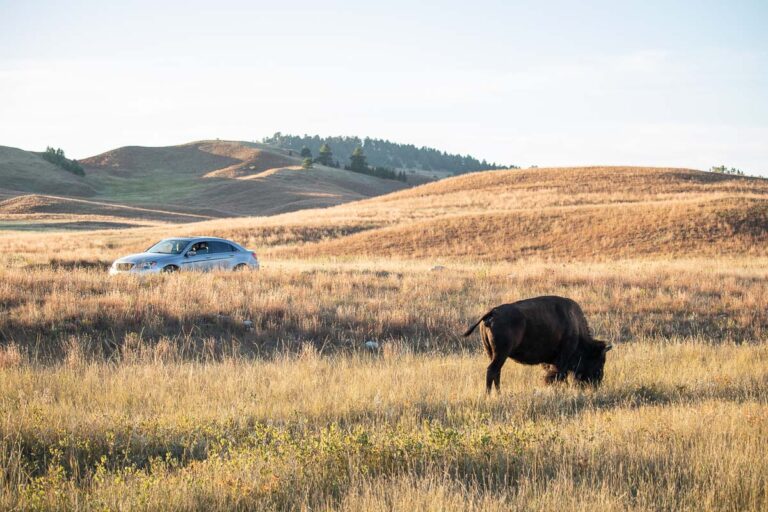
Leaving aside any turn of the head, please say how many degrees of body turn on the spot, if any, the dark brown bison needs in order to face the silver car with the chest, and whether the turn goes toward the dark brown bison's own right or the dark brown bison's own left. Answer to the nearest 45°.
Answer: approximately 135° to the dark brown bison's own left

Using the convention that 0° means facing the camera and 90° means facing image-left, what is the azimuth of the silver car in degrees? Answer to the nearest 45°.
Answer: approximately 45°

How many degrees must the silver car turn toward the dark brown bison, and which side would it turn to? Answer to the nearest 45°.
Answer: approximately 45° to its left

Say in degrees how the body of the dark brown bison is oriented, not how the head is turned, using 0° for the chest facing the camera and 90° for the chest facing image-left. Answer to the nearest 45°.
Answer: approximately 270°

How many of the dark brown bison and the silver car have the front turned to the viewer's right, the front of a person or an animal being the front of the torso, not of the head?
1

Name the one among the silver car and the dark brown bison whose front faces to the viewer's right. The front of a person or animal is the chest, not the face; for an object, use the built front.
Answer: the dark brown bison
